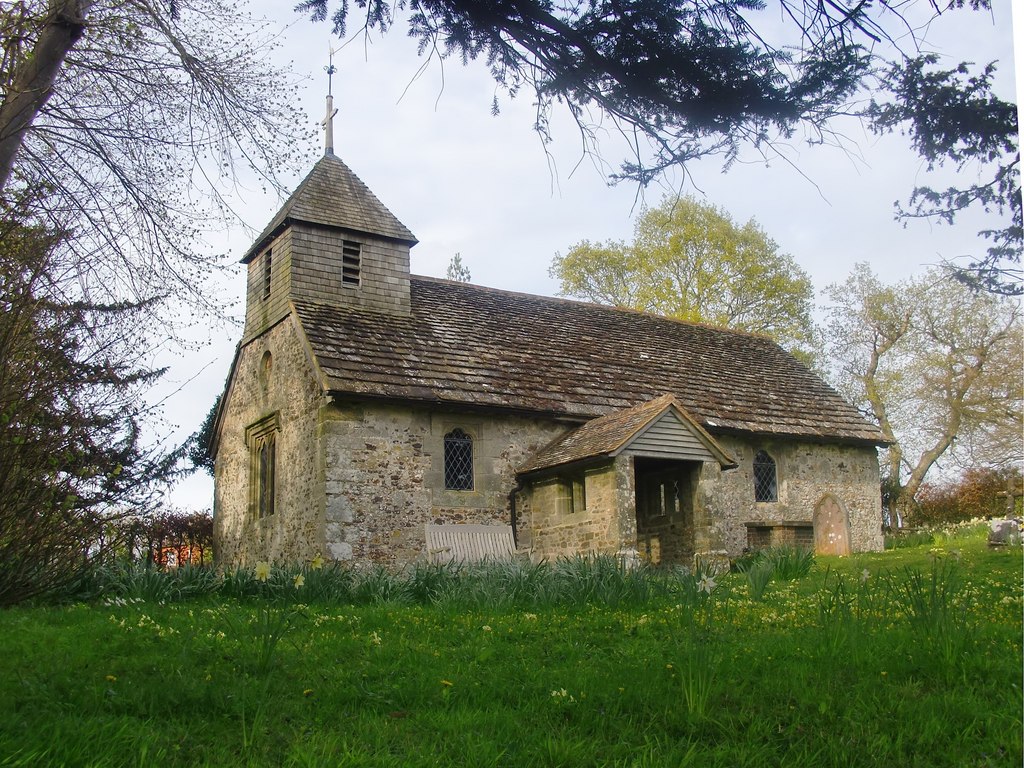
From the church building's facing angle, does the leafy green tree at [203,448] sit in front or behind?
behind

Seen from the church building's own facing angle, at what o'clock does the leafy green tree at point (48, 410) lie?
The leafy green tree is roughly at 2 o'clock from the church building.

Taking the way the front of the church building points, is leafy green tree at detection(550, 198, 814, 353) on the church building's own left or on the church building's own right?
on the church building's own left

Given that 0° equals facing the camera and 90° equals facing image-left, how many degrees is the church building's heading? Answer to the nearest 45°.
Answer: approximately 315°
